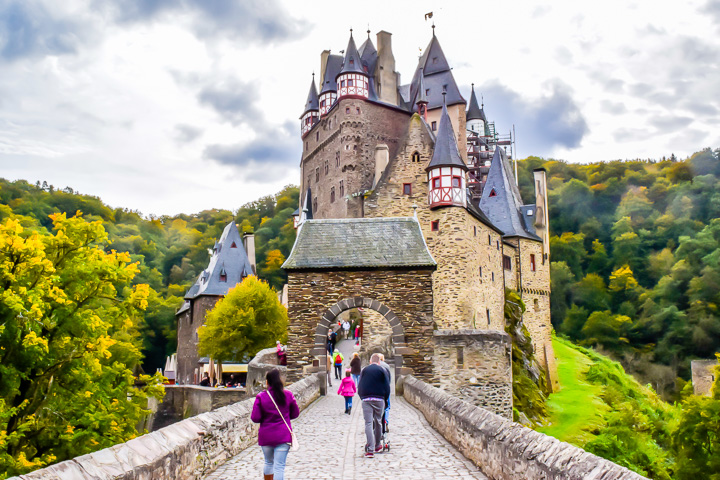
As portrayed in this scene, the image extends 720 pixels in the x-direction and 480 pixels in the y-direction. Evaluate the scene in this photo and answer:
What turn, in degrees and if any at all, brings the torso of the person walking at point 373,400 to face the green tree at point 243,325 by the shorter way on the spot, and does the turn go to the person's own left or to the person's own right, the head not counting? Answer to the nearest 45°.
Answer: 0° — they already face it

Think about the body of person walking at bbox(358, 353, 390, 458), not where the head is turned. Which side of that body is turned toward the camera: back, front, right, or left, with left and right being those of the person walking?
back

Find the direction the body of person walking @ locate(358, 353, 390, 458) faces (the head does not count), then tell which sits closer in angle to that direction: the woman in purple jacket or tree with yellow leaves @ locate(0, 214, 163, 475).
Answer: the tree with yellow leaves

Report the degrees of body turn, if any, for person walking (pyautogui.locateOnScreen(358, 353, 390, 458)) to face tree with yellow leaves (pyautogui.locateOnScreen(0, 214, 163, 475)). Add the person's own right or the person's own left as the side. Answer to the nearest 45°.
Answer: approximately 45° to the person's own left

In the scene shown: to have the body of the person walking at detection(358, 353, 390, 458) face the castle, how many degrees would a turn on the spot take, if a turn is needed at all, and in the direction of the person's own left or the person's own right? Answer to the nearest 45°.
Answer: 0° — they already face it
